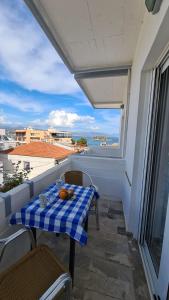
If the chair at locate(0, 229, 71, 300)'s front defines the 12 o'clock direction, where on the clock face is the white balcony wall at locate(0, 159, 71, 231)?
The white balcony wall is roughly at 10 o'clock from the chair.

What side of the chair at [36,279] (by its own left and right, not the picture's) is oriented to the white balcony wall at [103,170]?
front

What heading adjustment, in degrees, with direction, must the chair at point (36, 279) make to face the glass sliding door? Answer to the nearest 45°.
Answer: approximately 45° to its right

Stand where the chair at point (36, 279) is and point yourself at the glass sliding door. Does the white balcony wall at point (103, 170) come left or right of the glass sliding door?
left

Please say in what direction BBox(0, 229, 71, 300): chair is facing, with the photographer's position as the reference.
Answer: facing away from the viewer and to the right of the viewer

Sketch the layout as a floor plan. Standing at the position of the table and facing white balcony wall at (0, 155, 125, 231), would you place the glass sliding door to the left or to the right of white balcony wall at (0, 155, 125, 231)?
right
